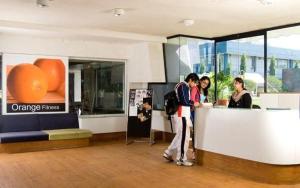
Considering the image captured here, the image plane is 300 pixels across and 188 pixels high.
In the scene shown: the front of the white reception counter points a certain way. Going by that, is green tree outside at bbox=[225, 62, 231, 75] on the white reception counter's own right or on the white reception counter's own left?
on the white reception counter's own right

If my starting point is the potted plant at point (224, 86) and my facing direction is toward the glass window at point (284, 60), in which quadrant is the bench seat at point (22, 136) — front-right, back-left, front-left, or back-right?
back-right

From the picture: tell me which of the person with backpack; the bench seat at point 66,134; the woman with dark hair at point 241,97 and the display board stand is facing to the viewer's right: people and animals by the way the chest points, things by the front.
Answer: the person with backpack

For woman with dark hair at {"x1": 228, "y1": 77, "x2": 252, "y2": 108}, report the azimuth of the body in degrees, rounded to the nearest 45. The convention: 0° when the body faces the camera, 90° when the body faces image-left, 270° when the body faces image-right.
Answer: approximately 45°

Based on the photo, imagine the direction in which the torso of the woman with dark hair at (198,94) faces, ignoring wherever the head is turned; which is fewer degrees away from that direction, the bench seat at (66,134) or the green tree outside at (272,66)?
the green tree outside

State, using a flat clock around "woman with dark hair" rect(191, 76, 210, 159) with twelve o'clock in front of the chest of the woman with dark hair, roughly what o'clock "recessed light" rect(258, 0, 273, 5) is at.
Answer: The recessed light is roughly at 12 o'clock from the woman with dark hair.

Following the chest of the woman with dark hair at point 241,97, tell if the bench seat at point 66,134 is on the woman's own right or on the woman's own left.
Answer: on the woman's own right

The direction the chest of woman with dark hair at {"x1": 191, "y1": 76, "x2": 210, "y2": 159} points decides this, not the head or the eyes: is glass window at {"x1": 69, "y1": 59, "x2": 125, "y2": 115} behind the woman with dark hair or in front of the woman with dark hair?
behind
